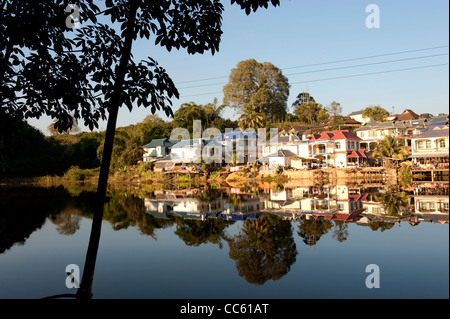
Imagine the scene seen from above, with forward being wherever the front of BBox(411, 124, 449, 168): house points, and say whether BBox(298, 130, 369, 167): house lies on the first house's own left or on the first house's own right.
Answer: on the first house's own right

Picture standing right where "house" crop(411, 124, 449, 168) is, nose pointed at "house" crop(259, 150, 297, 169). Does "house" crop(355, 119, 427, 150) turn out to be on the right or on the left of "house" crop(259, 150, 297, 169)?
right

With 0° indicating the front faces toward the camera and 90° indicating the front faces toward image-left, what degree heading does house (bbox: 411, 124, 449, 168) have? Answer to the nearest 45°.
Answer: approximately 0°

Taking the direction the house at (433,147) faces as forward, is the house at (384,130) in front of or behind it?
behind

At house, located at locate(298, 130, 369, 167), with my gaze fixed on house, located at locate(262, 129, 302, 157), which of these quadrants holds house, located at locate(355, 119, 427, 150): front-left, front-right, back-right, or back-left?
back-right

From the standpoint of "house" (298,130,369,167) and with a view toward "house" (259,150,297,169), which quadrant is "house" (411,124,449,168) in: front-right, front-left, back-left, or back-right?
back-left
